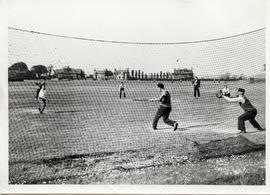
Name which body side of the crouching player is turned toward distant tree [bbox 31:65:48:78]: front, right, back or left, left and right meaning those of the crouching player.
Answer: front

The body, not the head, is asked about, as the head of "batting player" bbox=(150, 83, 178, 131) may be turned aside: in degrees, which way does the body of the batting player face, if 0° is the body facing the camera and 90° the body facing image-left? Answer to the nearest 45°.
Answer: approximately 90°

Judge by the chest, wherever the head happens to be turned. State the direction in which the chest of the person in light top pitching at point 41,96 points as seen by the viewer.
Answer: to the viewer's right

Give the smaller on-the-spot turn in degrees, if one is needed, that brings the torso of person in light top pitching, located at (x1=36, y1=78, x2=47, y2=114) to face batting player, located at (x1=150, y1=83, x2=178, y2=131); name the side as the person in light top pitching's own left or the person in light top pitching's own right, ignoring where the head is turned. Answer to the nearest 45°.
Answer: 0° — they already face them

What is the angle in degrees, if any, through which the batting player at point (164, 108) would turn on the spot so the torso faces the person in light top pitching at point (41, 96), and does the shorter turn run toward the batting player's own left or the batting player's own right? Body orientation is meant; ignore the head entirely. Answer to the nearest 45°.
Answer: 0° — they already face them

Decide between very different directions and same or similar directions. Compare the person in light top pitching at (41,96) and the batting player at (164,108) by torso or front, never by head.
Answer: very different directions

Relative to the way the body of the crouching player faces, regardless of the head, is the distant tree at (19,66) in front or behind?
in front

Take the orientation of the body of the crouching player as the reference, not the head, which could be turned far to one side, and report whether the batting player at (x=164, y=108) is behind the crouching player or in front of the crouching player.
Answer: in front

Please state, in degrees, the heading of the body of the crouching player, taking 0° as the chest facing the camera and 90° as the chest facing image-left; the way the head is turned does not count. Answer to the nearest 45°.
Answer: approximately 90°

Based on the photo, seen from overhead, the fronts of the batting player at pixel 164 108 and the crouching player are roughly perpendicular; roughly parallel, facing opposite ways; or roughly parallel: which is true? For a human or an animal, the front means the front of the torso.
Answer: roughly parallel
